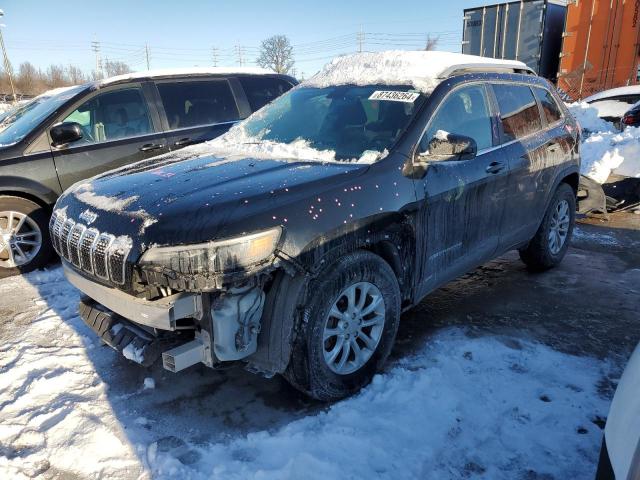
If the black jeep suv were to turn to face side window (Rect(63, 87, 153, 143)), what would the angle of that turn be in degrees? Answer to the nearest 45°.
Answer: approximately 90° to its right

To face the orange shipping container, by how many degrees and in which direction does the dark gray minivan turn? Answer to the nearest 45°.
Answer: approximately 180°

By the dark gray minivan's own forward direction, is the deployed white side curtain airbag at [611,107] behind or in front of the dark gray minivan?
behind

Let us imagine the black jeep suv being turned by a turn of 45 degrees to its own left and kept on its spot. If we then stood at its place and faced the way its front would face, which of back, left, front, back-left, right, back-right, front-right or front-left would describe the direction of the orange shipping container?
back-left

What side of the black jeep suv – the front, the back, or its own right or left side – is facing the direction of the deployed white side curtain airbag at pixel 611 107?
back

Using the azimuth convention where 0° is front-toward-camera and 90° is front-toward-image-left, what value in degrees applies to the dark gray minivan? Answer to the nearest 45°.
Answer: approximately 45°

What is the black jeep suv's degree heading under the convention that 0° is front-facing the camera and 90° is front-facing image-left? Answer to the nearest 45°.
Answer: approximately 45°
